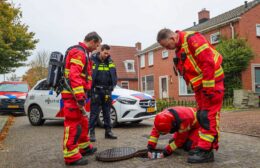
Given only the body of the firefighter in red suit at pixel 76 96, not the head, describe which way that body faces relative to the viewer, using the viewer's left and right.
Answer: facing to the right of the viewer

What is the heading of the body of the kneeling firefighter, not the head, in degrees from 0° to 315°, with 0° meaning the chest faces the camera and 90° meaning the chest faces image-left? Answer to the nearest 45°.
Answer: approximately 45°

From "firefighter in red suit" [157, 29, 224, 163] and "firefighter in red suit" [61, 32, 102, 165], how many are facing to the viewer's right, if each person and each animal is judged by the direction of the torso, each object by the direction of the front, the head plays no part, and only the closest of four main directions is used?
1

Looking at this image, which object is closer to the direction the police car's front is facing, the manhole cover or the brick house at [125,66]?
the manhole cover

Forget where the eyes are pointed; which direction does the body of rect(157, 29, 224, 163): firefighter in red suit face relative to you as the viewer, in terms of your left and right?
facing to the left of the viewer

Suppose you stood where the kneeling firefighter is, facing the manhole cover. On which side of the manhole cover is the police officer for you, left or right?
right

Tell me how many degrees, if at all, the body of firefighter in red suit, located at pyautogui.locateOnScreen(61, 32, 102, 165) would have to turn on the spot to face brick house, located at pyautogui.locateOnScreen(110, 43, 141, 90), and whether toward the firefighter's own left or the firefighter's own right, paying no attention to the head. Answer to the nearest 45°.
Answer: approximately 90° to the firefighter's own left

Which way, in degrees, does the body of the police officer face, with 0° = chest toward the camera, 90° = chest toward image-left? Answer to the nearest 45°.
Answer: approximately 315°

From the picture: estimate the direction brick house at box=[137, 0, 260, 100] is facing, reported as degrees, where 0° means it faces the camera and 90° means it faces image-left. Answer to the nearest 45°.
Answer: approximately 45°

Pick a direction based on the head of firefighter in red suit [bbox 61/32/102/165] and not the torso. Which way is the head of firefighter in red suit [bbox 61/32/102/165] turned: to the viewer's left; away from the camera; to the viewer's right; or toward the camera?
to the viewer's right
